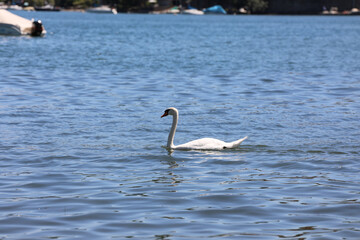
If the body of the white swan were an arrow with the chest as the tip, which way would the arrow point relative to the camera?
to the viewer's left
